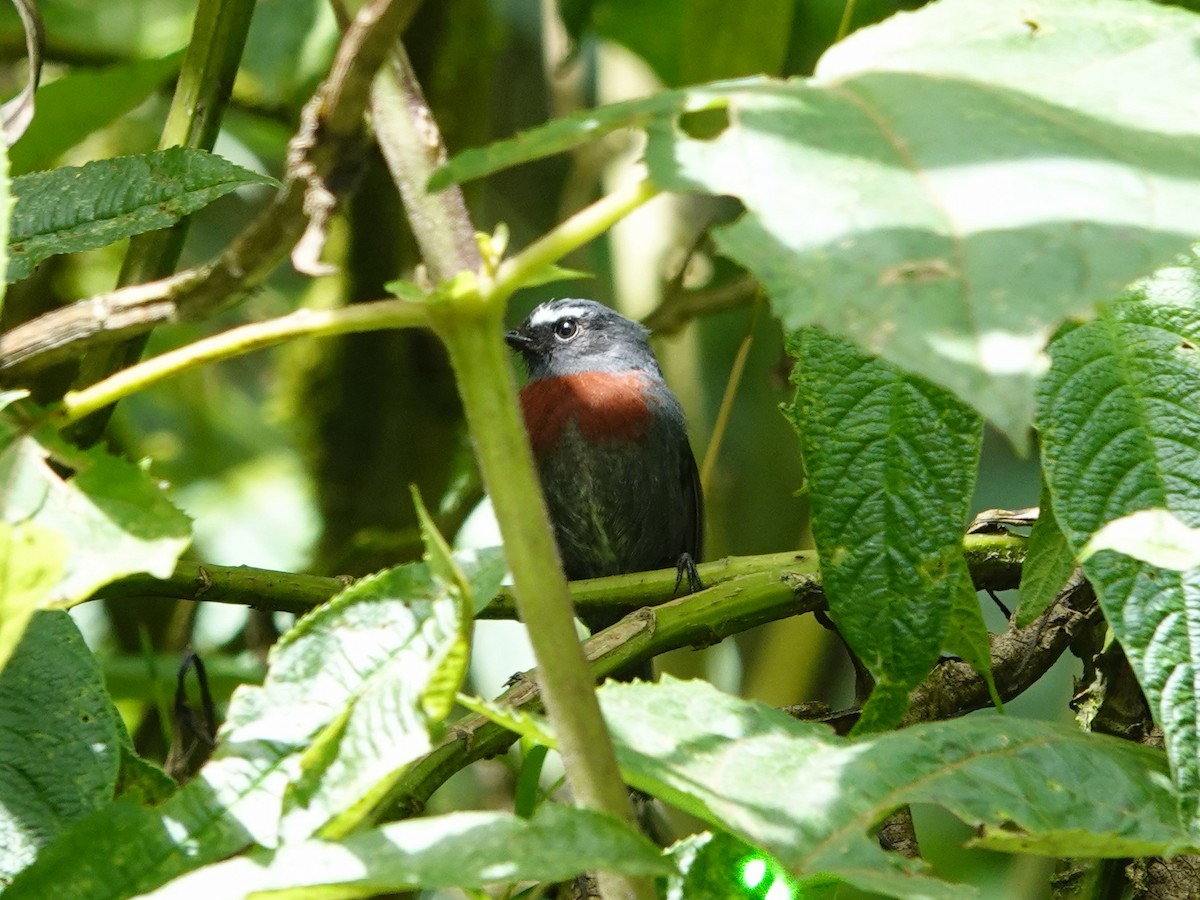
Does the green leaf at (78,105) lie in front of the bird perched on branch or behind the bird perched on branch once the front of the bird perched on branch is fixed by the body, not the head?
behind

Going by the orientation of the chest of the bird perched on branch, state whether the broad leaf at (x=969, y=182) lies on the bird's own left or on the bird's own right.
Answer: on the bird's own left

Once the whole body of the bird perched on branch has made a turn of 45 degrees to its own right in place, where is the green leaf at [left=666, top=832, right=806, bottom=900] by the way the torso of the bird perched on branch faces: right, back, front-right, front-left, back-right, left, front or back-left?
left

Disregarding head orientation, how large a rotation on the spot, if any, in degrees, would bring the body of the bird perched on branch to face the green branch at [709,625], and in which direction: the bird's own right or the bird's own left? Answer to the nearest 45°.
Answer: approximately 45° to the bird's own left

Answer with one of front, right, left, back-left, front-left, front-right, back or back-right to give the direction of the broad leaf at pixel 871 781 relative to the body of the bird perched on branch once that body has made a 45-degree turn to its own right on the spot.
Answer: left

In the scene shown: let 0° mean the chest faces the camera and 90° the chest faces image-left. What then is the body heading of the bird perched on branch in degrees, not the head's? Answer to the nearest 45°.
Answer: approximately 45°
